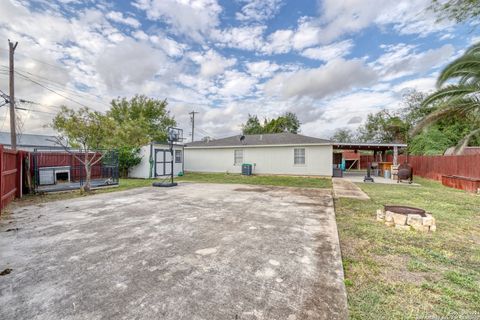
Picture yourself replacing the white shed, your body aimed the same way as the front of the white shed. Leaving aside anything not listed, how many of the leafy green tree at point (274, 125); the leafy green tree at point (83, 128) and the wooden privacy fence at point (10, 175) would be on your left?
1

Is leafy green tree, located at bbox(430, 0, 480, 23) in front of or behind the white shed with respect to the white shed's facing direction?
in front

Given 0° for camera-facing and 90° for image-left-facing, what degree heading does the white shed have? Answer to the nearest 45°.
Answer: approximately 315°

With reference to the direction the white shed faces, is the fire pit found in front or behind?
in front

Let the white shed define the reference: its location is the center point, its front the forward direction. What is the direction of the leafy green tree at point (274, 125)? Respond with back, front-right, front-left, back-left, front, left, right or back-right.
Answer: left
